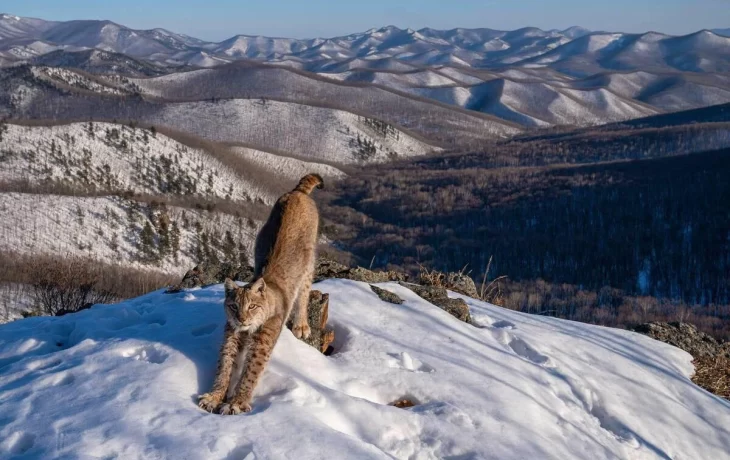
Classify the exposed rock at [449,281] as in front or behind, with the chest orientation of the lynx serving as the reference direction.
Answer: behind

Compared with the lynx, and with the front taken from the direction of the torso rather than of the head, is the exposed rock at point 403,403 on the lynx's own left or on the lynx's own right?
on the lynx's own left

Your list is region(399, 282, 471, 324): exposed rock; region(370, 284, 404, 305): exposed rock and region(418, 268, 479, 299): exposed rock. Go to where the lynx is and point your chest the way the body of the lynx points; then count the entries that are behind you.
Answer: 3

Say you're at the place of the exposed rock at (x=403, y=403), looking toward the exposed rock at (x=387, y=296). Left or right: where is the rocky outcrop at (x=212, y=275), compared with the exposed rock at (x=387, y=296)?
left

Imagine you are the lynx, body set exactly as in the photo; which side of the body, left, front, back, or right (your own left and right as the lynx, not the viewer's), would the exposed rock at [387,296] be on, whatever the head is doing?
back

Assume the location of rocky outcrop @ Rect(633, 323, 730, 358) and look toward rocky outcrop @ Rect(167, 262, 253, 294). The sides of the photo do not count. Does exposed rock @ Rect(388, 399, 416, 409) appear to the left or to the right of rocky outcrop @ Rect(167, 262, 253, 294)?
left

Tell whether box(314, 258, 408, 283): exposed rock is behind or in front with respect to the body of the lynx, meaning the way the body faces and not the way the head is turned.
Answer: behind

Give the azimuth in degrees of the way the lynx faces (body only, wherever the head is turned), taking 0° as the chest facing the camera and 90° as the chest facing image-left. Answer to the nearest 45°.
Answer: approximately 45°

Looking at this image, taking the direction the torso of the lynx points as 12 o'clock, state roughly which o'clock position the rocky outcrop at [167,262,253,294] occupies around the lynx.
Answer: The rocky outcrop is roughly at 4 o'clock from the lynx.

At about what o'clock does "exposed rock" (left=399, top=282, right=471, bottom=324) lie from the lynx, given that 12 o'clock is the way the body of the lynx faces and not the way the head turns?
The exposed rock is roughly at 6 o'clock from the lynx.
